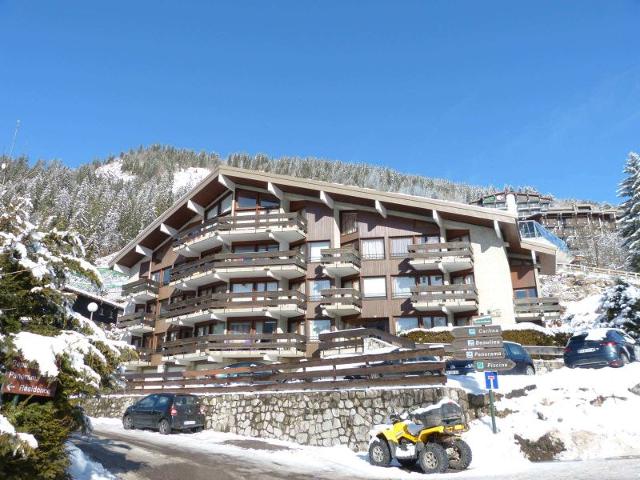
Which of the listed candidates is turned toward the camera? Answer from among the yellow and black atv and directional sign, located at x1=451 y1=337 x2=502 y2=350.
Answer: the directional sign

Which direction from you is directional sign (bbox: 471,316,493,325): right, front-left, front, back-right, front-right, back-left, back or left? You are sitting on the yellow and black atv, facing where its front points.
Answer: right

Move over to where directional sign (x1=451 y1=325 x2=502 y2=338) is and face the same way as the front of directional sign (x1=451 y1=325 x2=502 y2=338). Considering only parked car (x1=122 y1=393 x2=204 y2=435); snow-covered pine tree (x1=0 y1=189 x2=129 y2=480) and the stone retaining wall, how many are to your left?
0

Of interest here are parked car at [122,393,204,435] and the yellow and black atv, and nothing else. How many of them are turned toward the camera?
0

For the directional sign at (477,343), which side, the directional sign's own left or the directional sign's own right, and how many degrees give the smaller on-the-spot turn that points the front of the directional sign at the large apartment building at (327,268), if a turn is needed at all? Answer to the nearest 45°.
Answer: approximately 135° to the directional sign's own right

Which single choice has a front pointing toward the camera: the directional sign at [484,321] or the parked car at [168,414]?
the directional sign

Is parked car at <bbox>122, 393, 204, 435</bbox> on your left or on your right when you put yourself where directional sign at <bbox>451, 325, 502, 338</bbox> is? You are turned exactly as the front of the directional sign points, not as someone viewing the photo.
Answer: on your right

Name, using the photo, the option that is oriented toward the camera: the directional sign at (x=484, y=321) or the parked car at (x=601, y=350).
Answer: the directional sign

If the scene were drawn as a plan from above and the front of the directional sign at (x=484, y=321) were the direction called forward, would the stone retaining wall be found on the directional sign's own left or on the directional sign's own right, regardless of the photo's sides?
on the directional sign's own right

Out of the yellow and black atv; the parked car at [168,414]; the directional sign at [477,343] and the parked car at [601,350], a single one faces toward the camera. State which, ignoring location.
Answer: the directional sign

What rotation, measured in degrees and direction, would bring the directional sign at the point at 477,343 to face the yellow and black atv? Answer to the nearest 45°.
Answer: approximately 45° to its right

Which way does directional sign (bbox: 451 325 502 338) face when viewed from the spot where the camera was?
facing the viewer

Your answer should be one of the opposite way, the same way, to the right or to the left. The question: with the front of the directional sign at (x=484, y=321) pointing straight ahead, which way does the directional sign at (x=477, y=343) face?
the same way

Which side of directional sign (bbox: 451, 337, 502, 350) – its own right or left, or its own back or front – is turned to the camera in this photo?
front

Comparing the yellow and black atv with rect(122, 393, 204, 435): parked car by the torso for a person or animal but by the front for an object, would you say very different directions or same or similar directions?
same or similar directions

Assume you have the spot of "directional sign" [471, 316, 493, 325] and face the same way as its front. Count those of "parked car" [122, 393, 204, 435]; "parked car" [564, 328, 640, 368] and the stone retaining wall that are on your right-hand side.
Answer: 2
